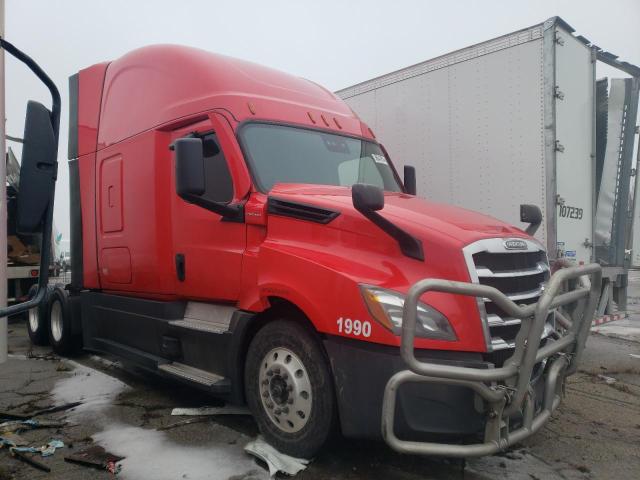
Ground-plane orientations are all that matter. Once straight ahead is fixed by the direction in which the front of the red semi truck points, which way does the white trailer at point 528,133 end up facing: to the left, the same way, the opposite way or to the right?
the opposite way

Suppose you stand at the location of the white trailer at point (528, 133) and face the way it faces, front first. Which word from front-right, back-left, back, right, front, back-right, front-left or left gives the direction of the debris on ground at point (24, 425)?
left

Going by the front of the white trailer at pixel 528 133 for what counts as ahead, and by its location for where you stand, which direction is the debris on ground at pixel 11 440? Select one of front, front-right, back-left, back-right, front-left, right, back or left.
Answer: left

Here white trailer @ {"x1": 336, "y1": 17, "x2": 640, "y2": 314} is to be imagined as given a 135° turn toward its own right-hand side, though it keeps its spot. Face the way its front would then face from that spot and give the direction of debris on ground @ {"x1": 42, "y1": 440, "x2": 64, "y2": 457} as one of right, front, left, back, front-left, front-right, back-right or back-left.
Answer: back-right

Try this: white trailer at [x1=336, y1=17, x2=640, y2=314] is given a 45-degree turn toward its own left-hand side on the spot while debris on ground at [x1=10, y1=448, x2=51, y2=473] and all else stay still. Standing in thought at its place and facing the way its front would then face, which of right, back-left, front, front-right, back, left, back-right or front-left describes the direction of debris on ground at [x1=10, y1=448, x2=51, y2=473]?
front-left

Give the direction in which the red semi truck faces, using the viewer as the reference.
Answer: facing the viewer and to the right of the viewer

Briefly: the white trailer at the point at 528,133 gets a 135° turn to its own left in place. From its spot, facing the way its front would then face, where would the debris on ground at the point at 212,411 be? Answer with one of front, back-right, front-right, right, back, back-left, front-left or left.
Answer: front-right

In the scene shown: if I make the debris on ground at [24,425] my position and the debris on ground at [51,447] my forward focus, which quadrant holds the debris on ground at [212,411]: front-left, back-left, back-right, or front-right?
front-left

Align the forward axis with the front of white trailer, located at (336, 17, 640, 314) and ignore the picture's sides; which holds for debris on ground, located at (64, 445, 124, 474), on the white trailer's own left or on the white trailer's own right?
on the white trailer's own left

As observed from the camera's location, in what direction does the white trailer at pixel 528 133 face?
facing away from the viewer and to the left of the viewer

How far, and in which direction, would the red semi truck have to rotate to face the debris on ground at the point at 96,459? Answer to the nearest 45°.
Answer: approximately 45° to its right

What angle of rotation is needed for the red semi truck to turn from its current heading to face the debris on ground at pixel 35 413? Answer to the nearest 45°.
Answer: approximately 135° to its right

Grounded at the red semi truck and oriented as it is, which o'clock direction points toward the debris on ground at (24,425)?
The debris on ground is roughly at 5 o'clock from the red semi truck.
